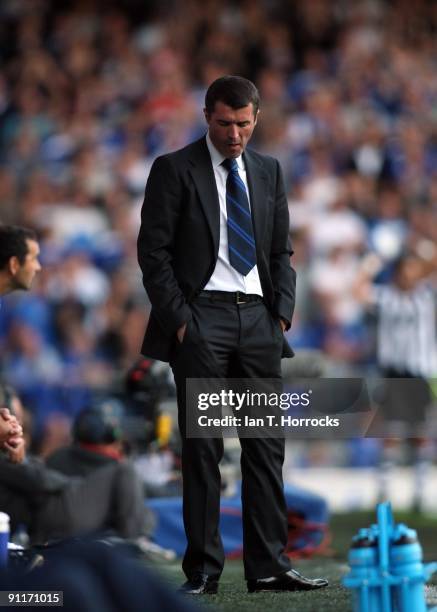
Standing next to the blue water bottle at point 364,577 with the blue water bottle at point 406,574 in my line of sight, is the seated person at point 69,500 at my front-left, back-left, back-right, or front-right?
back-left

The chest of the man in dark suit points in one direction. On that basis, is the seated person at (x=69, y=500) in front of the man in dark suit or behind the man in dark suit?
behind

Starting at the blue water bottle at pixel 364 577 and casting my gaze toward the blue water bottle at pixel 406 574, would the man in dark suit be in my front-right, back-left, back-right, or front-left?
back-left

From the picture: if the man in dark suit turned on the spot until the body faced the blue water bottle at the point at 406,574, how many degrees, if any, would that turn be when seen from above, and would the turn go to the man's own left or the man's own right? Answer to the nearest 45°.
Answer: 0° — they already face it

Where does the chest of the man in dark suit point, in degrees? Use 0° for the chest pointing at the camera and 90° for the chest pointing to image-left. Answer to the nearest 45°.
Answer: approximately 315°

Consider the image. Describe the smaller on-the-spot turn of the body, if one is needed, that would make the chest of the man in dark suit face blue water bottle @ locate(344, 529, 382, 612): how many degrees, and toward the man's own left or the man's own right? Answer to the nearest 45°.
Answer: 0° — they already face it

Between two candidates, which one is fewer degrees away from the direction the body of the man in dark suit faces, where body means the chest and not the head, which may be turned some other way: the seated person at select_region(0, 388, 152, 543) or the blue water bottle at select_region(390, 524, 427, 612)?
the blue water bottle

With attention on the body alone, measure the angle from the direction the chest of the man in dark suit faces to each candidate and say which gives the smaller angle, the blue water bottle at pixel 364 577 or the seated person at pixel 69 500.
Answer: the blue water bottle
